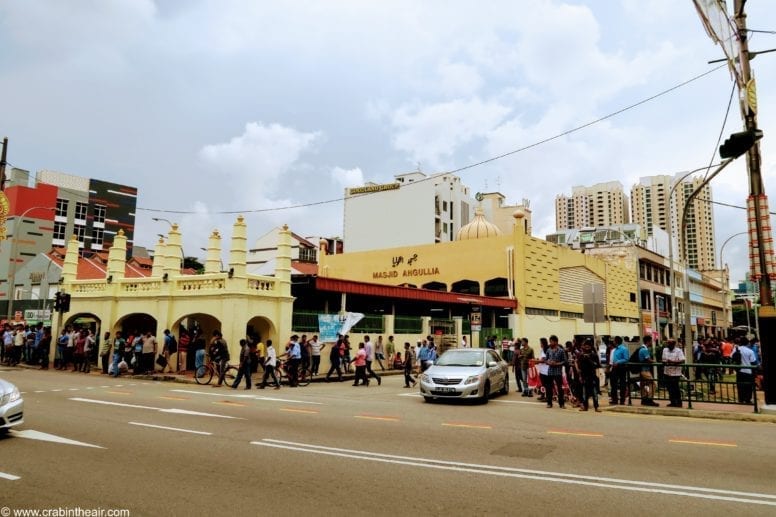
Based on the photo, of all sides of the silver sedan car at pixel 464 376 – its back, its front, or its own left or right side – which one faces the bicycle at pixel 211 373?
right

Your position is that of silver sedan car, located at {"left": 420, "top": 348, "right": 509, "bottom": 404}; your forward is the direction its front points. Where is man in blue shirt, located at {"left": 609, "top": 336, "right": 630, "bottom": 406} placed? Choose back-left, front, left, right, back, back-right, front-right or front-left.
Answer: back-left

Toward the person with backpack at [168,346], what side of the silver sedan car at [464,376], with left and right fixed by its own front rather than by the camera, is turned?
right

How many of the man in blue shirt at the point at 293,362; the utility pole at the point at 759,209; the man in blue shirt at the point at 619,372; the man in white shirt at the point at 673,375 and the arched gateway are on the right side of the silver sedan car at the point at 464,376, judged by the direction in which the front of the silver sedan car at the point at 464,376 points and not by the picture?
2

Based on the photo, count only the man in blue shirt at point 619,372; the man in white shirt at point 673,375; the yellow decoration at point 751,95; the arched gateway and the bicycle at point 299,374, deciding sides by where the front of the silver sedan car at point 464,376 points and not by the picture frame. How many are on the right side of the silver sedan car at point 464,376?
2

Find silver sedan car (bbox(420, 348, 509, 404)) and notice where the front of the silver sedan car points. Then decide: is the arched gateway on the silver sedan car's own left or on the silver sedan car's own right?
on the silver sedan car's own right

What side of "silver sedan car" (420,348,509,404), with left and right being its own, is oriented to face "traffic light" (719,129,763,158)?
left

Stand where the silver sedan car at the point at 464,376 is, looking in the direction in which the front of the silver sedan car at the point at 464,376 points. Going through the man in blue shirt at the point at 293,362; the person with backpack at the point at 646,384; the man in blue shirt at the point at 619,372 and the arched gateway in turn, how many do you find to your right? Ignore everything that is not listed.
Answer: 2

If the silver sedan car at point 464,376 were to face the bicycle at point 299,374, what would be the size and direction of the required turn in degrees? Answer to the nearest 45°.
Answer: approximately 90° to its right

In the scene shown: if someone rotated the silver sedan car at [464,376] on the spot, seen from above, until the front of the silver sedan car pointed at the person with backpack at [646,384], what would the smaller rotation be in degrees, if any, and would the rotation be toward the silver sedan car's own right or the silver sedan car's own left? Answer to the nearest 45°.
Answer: approximately 135° to the silver sedan car's own left

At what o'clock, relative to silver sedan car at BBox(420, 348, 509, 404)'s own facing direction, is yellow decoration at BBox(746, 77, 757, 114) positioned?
The yellow decoration is roughly at 8 o'clock from the silver sedan car.

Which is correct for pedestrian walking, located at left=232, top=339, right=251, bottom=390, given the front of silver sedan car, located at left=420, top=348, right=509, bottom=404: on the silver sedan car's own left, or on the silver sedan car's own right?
on the silver sedan car's own right

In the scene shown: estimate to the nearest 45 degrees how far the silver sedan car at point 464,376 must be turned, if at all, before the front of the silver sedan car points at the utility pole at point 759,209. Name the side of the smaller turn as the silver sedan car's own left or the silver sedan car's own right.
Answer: approximately 135° to the silver sedan car's own left

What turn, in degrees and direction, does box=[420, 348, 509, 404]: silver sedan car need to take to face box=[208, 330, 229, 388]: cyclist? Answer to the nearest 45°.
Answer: approximately 45° to its right

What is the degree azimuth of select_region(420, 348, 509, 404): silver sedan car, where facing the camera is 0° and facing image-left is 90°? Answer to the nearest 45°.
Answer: approximately 45°
